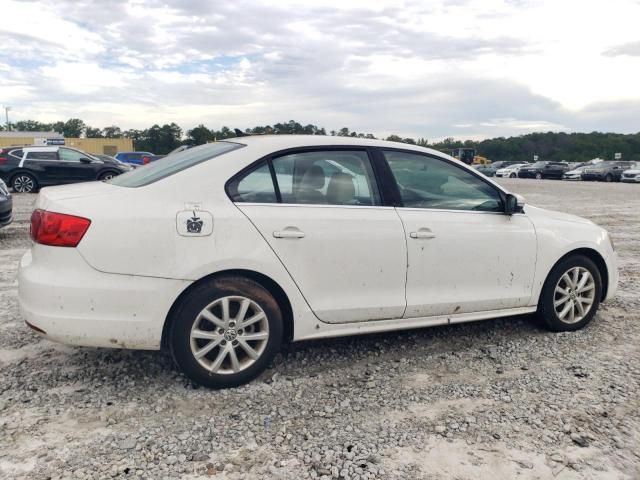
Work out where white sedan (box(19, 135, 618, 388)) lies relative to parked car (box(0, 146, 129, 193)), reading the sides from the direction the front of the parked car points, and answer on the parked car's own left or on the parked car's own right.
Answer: on the parked car's own right

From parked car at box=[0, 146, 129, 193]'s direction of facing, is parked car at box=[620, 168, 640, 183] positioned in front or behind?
in front

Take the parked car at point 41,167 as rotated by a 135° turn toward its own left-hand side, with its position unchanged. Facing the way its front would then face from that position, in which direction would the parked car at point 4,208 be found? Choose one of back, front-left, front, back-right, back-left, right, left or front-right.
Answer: back-left

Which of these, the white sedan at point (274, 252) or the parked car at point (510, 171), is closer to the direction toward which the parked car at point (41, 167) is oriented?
the parked car

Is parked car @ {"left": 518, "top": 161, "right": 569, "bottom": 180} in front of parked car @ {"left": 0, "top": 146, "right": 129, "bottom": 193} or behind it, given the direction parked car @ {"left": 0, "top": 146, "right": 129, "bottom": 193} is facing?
in front

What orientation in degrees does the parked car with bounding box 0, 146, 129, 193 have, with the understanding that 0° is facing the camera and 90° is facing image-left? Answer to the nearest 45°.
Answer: approximately 270°

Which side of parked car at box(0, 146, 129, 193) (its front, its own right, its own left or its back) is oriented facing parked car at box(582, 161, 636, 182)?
front
